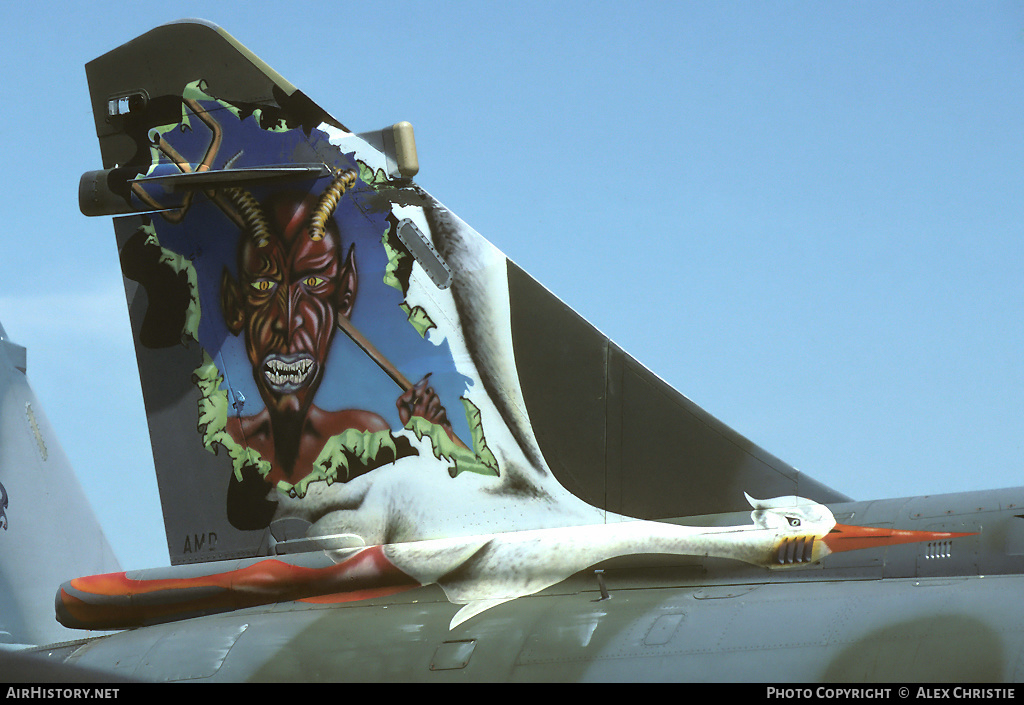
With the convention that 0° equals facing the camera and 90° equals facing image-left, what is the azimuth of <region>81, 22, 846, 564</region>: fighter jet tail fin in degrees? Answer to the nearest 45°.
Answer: approximately 270°
